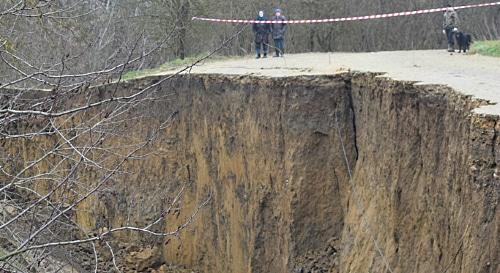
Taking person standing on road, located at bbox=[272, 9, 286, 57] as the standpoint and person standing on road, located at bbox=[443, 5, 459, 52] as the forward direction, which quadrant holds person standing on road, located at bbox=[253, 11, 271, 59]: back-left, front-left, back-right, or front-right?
back-right

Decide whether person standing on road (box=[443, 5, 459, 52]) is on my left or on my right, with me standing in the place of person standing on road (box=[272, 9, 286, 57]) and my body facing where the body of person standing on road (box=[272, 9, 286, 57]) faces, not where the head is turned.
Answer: on my left

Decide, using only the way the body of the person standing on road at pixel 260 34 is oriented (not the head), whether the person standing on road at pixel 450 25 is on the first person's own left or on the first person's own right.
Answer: on the first person's own left

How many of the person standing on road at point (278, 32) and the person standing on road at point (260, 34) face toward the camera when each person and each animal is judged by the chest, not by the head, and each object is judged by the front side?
2

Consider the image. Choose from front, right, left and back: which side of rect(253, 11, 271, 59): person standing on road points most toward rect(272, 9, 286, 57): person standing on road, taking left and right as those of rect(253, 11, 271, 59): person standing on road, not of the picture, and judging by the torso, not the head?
left

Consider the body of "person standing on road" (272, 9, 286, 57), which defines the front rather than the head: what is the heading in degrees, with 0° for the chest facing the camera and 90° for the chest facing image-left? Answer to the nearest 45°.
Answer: approximately 0°

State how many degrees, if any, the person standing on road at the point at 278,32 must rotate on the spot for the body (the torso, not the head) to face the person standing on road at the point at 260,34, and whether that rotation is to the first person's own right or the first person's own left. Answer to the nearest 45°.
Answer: approximately 90° to the first person's own right
